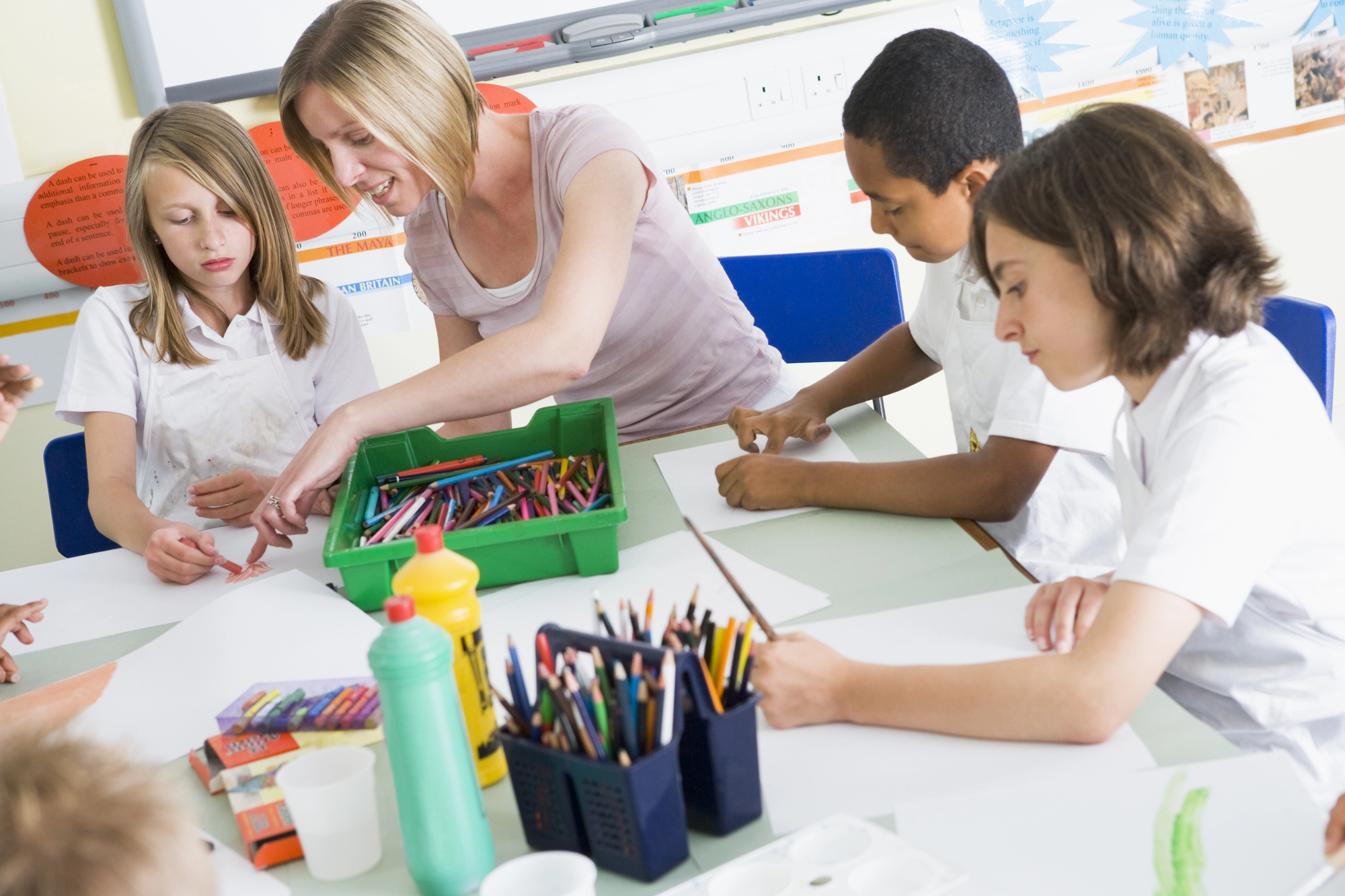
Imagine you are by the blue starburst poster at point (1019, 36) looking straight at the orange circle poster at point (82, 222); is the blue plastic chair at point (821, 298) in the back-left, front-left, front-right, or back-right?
front-left

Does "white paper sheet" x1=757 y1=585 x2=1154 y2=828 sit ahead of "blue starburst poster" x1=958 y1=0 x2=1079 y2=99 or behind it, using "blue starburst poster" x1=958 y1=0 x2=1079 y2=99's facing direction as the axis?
ahead

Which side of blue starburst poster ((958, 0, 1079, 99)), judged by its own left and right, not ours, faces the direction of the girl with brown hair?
front

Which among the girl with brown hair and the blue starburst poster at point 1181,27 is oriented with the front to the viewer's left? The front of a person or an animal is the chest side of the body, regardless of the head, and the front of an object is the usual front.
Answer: the girl with brown hair

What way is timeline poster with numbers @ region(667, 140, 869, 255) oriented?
toward the camera

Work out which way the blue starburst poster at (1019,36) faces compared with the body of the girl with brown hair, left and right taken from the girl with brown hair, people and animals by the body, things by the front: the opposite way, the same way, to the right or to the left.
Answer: to the left

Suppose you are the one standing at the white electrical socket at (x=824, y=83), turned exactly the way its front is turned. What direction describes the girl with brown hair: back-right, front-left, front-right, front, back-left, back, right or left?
front

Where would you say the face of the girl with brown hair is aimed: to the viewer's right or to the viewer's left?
to the viewer's left

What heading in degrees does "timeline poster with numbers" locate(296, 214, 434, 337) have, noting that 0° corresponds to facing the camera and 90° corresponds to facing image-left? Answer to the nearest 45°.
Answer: approximately 0°

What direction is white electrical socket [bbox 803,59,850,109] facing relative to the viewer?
toward the camera

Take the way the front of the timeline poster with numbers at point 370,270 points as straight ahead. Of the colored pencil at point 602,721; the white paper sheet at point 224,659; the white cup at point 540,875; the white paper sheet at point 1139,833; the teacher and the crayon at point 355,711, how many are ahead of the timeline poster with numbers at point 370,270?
6

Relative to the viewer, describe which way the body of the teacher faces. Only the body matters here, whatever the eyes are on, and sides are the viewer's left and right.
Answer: facing the viewer and to the left of the viewer

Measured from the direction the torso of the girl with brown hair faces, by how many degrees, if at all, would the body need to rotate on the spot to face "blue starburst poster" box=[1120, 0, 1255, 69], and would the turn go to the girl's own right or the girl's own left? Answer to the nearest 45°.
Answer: approximately 90° to the girl's own right

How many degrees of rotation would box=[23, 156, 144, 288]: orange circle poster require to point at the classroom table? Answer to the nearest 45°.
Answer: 0° — it already faces it
